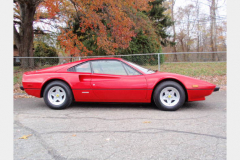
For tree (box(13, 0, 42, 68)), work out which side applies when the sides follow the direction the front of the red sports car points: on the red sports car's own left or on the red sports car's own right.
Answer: on the red sports car's own left

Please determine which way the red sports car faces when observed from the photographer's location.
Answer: facing to the right of the viewer

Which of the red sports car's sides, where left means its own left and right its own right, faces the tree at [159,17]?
left
